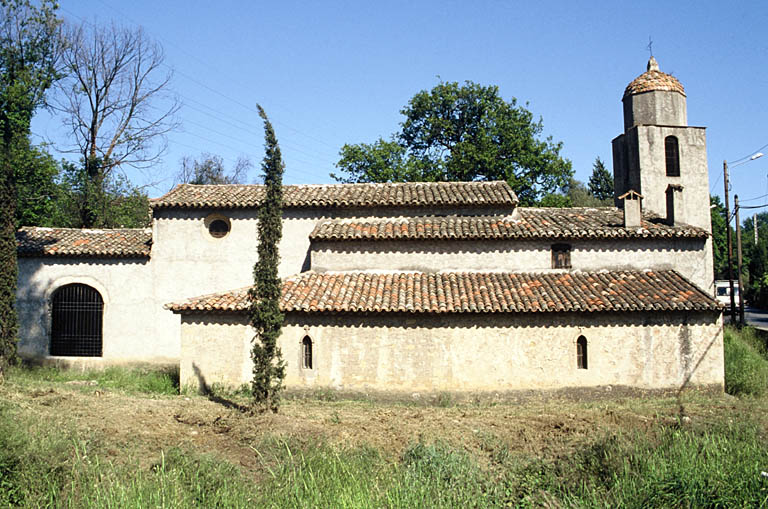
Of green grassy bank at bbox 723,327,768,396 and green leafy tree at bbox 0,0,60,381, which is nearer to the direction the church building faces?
the green leafy tree

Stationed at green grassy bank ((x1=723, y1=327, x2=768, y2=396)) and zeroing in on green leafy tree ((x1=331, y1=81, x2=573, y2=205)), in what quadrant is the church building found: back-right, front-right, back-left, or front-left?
front-left
